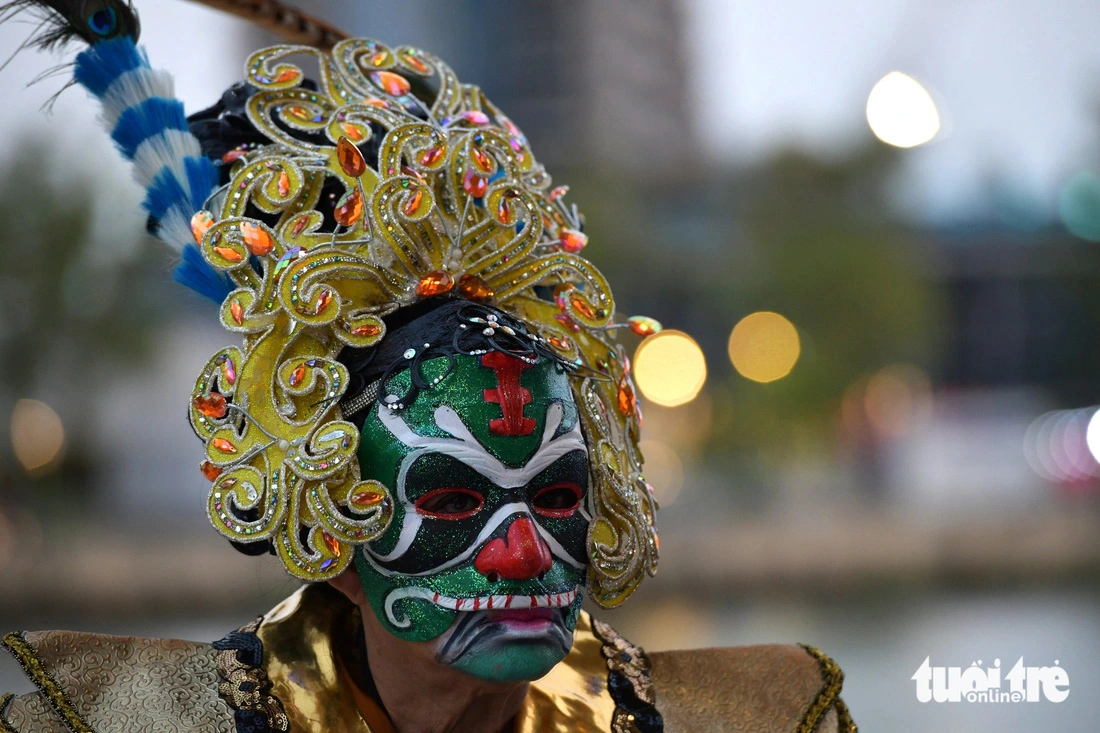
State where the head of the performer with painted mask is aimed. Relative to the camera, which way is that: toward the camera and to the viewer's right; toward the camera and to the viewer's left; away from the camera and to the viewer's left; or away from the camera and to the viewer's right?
toward the camera and to the viewer's right

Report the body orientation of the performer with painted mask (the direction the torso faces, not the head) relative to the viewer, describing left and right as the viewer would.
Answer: facing the viewer and to the right of the viewer
